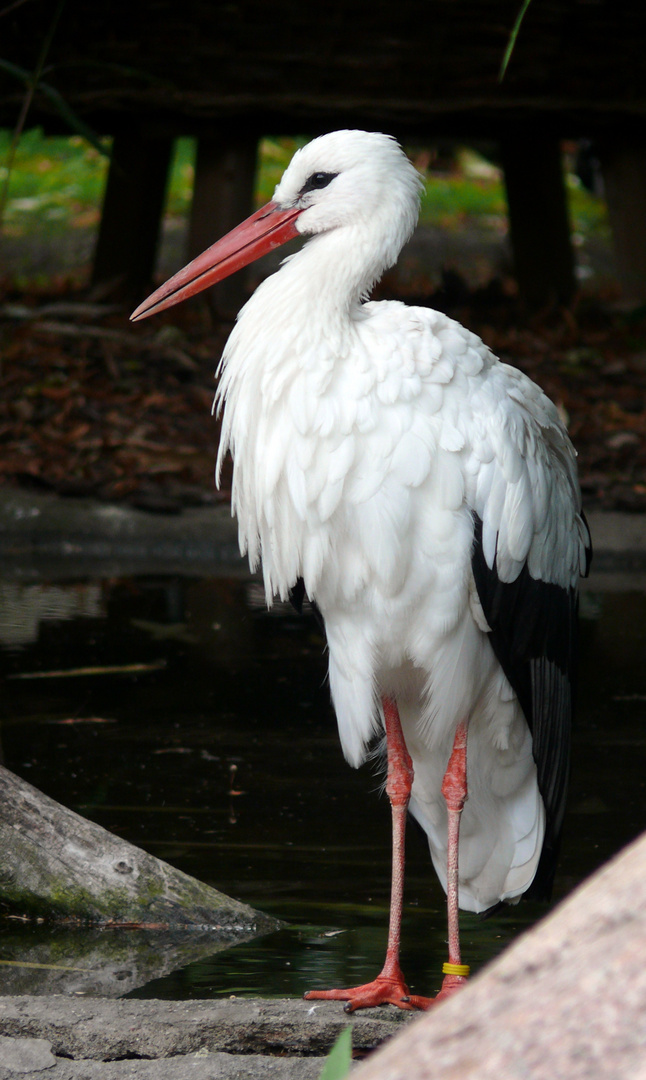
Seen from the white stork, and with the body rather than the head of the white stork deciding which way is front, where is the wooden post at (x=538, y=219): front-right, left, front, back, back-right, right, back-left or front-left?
back-right

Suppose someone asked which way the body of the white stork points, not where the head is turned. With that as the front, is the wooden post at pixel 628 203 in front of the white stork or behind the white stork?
behind

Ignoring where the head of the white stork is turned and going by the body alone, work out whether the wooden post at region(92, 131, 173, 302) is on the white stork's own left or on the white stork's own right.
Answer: on the white stork's own right

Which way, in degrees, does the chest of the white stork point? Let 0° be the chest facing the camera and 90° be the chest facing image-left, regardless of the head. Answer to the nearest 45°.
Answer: approximately 45°
